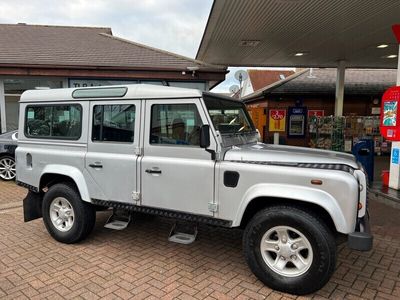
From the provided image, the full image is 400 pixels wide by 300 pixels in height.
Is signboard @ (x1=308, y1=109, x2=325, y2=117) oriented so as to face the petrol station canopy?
yes

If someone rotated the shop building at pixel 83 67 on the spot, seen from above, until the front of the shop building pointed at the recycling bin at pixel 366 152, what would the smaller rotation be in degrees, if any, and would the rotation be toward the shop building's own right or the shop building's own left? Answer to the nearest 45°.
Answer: approximately 45° to the shop building's own left

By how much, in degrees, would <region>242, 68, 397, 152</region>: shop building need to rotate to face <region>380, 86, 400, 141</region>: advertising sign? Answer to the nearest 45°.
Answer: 0° — it already faces it

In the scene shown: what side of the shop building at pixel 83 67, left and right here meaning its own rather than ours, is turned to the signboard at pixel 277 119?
left

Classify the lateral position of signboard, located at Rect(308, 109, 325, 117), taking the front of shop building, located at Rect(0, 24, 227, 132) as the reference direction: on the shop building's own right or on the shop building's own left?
on the shop building's own left

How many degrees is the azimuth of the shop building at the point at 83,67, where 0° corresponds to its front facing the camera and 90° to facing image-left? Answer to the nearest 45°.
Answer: approximately 0°

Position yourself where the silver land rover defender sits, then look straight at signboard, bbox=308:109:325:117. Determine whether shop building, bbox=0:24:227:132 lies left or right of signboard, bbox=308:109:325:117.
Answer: left

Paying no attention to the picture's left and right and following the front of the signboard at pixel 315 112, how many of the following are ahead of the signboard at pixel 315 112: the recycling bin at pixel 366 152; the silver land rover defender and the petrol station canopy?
3
